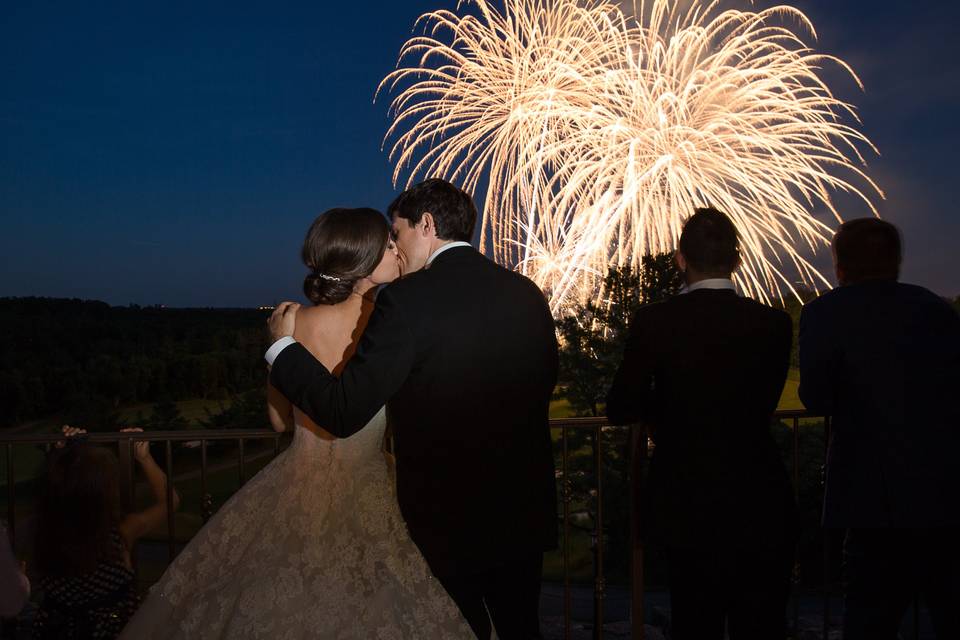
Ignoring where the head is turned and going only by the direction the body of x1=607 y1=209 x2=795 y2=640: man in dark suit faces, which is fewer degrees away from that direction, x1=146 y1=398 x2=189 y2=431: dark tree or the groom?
the dark tree

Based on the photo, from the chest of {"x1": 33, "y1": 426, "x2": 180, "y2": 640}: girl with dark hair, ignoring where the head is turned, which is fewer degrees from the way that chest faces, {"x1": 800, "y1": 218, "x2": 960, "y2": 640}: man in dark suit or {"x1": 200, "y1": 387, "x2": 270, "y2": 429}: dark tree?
the dark tree

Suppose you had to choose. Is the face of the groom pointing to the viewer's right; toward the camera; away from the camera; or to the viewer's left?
to the viewer's left

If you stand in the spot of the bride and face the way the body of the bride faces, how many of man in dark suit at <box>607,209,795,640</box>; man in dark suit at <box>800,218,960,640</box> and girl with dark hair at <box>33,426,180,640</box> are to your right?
2

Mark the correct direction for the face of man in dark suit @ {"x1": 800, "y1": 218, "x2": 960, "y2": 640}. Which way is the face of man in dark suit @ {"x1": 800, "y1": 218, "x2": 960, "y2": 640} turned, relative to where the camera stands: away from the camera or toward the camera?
away from the camera

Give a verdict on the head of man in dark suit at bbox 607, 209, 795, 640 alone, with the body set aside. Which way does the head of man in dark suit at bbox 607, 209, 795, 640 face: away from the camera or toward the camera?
away from the camera

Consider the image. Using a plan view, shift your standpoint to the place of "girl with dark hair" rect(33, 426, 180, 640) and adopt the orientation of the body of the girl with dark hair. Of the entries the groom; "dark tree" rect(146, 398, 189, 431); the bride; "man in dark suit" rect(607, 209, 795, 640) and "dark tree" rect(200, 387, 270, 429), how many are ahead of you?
2

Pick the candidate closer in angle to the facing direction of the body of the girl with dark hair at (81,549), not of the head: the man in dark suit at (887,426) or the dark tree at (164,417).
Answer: the dark tree

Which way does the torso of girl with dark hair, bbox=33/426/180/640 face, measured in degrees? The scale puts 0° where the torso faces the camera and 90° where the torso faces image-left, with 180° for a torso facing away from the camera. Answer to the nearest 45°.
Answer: approximately 180°

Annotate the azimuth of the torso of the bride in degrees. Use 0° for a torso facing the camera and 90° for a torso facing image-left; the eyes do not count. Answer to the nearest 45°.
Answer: approximately 180°

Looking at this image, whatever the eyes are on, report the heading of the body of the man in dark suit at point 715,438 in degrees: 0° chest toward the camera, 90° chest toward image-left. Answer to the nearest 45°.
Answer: approximately 180°
